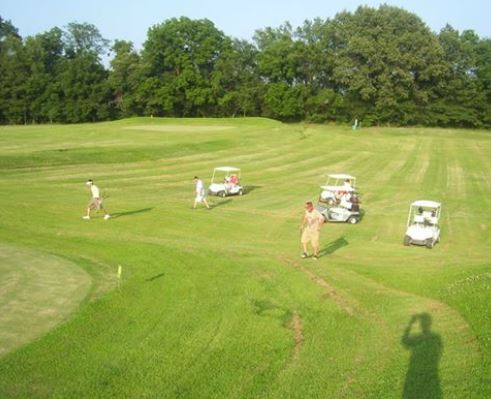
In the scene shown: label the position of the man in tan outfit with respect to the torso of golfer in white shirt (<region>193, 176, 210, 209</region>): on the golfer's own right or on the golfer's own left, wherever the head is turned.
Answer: on the golfer's own left

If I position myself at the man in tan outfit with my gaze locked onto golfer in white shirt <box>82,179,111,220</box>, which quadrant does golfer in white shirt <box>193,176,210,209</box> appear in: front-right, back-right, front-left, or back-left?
front-right

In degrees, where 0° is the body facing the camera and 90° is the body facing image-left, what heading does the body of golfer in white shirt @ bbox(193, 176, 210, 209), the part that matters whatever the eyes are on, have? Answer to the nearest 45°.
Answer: approximately 90°

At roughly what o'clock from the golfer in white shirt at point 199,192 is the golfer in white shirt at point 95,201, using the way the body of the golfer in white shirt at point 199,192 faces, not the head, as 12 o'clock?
the golfer in white shirt at point 95,201 is roughly at 11 o'clock from the golfer in white shirt at point 199,192.

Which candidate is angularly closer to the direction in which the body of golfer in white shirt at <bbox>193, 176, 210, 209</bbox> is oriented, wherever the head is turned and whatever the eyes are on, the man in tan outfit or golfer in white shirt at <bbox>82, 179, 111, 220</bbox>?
the golfer in white shirt
